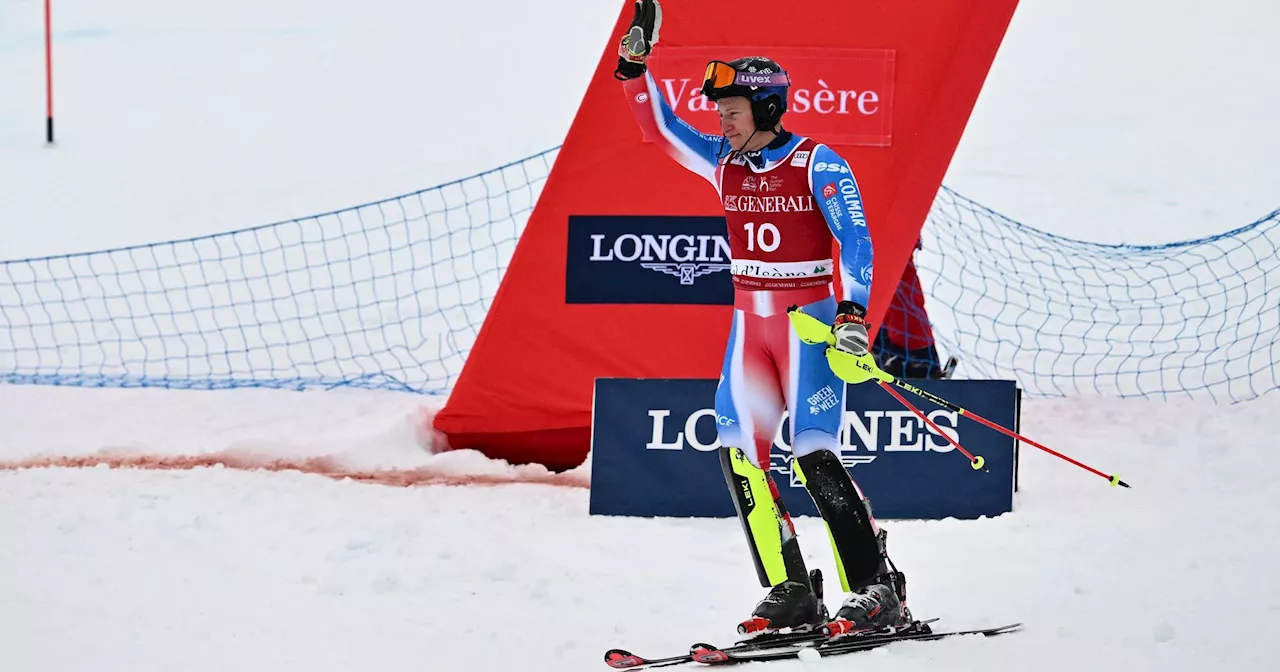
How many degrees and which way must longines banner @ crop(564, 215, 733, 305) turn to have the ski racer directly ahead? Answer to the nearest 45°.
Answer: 0° — it already faces them

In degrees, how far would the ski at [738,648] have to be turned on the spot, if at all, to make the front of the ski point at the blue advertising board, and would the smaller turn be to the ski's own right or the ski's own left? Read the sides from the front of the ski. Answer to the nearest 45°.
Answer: approximately 135° to the ski's own right

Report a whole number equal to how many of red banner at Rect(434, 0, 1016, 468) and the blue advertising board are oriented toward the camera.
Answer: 2

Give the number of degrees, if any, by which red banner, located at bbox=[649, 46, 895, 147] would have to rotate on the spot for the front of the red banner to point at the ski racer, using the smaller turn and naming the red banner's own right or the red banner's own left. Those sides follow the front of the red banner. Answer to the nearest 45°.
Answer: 0° — it already faces them

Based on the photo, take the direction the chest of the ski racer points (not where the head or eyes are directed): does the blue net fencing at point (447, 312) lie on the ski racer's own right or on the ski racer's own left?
on the ski racer's own right

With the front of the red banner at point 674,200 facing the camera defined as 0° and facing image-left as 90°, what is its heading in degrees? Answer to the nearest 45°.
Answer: approximately 0°

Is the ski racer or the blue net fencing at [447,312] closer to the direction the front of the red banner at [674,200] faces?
the ski racer

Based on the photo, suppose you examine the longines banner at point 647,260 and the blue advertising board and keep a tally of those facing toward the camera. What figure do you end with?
2

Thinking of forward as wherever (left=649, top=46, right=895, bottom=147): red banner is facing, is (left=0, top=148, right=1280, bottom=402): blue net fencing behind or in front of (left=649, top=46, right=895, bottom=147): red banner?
behind
